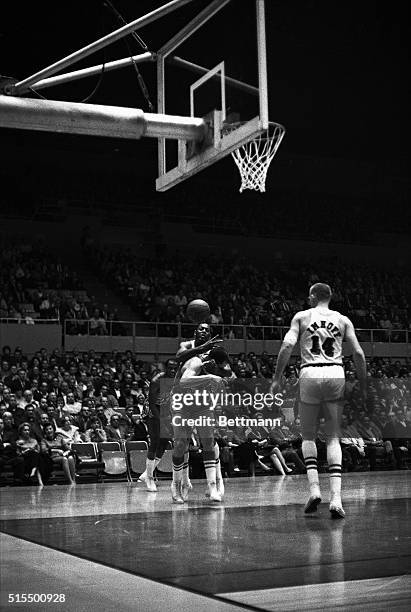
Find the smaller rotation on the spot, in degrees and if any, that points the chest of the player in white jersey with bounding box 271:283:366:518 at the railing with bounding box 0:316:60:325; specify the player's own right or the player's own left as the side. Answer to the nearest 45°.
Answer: approximately 45° to the player's own left

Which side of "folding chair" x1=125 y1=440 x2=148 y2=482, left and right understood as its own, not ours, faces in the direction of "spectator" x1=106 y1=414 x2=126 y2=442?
back

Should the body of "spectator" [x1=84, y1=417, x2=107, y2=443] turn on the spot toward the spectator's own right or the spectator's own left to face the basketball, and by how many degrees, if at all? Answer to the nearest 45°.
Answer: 0° — they already face it

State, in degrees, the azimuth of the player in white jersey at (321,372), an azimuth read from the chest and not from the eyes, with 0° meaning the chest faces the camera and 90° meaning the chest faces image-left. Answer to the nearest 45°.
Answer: approximately 180°

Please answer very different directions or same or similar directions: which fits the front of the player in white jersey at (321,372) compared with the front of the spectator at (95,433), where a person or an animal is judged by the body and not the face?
very different directions

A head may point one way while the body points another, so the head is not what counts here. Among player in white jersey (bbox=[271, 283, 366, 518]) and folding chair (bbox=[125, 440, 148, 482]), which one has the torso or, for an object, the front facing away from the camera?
the player in white jersey

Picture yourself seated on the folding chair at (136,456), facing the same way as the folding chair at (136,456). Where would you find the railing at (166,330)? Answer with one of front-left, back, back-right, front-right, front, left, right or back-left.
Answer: back
